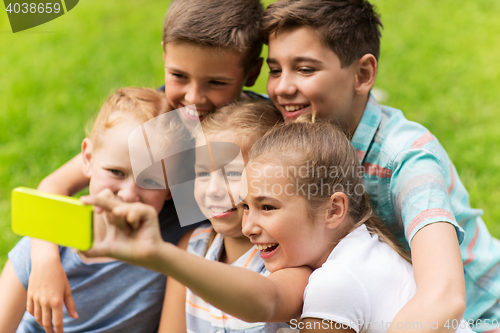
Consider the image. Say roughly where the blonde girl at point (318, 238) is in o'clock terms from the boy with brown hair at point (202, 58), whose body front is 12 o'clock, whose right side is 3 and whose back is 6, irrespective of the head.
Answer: The blonde girl is roughly at 10 o'clock from the boy with brown hair.

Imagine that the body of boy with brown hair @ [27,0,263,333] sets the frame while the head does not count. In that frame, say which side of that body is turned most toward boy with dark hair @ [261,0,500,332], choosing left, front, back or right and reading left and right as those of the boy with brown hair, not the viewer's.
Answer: left

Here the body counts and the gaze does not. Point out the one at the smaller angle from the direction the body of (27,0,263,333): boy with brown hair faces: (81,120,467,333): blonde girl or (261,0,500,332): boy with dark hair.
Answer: the blonde girl

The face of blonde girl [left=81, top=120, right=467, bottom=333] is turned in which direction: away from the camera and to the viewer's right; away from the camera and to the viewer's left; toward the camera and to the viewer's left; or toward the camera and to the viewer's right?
toward the camera and to the viewer's left

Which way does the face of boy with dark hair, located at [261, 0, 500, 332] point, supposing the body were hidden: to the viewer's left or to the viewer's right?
to the viewer's left

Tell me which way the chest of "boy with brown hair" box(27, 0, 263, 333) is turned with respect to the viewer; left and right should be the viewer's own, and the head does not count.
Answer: facing the viewer and to the left of the viewer

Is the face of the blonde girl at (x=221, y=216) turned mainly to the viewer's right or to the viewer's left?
to the viewer's left

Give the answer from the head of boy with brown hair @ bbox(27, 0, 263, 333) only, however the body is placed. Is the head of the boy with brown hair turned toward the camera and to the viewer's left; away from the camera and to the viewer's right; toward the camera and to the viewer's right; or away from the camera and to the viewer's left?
toward the camera and to the viewer's left
